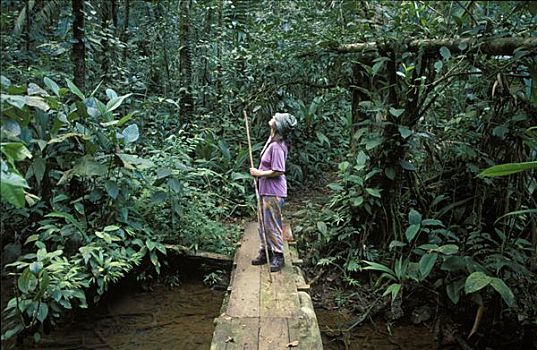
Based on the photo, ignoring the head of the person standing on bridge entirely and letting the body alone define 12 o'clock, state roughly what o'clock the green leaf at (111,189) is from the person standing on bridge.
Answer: The green leaf is roughly at 12 o'clock from the person standing on bridge.

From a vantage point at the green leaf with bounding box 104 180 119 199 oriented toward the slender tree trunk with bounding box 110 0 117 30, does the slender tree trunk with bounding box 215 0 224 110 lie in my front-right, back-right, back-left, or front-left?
front-right

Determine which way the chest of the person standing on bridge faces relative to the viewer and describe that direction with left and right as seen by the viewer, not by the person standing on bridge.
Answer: facing to the left of the viewer

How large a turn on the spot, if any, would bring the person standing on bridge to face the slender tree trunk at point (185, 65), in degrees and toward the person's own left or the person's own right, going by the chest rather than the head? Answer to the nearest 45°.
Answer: approximately 90° to the person's own right

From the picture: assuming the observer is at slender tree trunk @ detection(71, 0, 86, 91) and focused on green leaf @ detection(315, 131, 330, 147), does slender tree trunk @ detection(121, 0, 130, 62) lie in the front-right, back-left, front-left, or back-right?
front-left

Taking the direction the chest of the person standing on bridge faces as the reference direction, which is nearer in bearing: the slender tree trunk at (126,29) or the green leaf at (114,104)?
the green leaf

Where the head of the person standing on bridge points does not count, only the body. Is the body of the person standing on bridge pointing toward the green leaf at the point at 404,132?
no

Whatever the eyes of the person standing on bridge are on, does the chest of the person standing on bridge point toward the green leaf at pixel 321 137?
no

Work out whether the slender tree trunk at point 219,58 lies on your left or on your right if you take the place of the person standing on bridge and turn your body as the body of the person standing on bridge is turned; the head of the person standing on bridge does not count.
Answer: on your right
